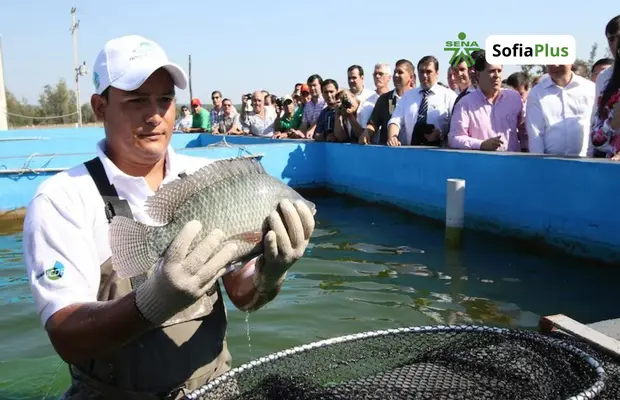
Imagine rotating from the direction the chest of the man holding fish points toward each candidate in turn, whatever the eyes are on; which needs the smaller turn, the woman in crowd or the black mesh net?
the black mesh net

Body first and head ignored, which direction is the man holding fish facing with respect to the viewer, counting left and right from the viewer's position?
facing the viewer and to the right of the viewer

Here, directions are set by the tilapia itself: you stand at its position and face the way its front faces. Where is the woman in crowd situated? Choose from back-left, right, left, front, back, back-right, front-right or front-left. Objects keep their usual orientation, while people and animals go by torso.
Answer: front-left

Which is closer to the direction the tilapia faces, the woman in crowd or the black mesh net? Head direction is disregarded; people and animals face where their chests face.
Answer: the black mesh net

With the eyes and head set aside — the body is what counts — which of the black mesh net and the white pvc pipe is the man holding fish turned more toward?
the black mesh net

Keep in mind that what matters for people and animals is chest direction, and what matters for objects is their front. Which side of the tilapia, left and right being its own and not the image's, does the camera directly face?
right

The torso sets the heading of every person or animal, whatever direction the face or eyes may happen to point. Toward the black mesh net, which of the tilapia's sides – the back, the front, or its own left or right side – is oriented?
front

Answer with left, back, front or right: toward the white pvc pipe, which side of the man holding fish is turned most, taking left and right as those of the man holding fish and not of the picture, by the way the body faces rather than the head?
left

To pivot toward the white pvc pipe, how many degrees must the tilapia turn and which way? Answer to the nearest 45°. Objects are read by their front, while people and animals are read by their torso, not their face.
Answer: approximately 45° to its left
